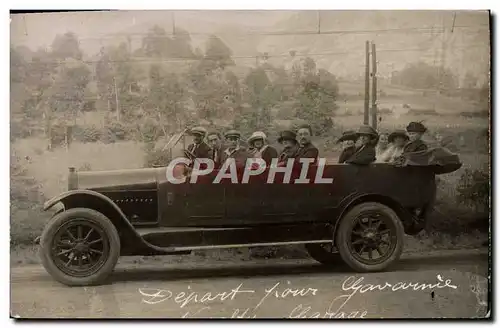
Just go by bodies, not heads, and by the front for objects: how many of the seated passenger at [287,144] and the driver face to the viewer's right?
0

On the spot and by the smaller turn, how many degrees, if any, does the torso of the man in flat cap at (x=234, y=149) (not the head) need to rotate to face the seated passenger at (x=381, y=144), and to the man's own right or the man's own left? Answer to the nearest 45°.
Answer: approximately 135° to the man's own left

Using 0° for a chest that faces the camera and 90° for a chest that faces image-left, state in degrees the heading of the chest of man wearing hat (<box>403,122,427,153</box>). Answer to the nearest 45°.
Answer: approximately 45°

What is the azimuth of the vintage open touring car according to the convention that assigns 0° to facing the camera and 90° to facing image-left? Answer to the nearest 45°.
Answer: approximately 90°

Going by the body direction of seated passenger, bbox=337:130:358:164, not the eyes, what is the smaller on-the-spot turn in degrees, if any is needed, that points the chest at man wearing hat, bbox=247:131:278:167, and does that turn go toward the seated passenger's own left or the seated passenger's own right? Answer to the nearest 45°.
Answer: approximately 45° to the seated passenger's own right

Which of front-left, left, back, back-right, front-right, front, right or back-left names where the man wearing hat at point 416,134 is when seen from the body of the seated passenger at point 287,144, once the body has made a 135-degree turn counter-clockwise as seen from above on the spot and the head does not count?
front

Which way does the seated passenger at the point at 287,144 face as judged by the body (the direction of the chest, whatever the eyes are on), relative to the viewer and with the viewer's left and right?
facing the viewer and to the left of the viewer
